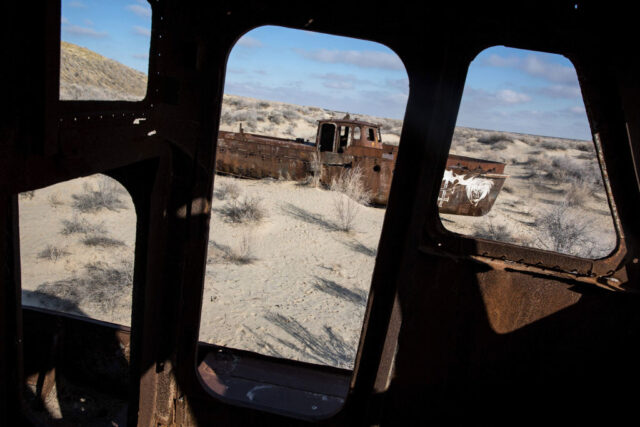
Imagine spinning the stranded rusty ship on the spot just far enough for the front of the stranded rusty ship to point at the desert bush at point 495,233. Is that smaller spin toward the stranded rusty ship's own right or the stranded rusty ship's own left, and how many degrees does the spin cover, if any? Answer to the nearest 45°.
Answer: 0° — it already faces it

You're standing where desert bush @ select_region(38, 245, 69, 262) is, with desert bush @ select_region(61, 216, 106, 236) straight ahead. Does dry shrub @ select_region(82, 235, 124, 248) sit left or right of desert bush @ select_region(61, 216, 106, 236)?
right

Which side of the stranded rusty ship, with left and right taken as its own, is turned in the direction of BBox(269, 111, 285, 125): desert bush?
left

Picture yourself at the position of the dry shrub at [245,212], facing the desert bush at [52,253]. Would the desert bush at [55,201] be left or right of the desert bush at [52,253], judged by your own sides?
right

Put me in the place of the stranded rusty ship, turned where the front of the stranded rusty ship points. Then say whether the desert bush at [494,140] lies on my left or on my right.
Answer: on my left

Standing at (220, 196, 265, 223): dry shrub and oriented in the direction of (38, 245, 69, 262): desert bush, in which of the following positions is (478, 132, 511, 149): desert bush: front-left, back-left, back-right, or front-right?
back-right

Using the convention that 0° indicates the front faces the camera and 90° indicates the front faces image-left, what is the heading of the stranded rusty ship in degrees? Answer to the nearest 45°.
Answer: approximately 270°

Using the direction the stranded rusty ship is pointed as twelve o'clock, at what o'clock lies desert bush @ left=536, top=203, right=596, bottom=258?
The desert bush is roughly at 1 o'clock from the stranded rusty ship.

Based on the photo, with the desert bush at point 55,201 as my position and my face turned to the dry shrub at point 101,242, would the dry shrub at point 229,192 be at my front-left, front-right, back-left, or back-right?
front-left

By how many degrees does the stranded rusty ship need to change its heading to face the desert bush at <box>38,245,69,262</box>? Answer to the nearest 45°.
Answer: approximately 135° to its right

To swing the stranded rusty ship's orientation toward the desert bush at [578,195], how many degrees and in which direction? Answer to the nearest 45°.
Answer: approximately 45° to its left

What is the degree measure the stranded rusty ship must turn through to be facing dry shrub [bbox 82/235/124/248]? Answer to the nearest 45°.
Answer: approximately 135° to its right
